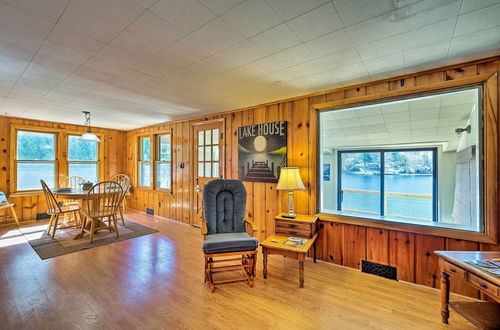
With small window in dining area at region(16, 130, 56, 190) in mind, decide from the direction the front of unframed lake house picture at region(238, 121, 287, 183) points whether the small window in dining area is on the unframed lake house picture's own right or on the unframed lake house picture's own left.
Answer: on the unframed lake house picture's own right

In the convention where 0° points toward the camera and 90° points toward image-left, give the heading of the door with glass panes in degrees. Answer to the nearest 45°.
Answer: approximately 45°

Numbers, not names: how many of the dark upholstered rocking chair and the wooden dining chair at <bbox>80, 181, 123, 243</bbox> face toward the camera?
1

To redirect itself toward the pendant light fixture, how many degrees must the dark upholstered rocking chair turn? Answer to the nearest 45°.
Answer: approximately 135° to its right
